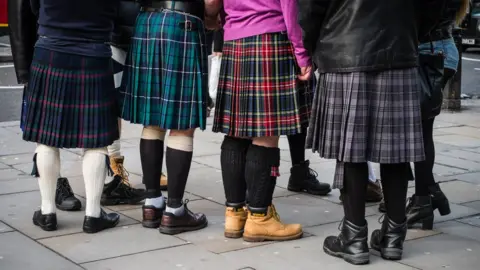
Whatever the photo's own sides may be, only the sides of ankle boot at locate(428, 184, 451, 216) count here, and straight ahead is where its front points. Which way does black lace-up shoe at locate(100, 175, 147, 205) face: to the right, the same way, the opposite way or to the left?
the opposite way

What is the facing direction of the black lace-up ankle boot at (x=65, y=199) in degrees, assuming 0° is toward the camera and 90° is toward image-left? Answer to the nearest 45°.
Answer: approximately 315°

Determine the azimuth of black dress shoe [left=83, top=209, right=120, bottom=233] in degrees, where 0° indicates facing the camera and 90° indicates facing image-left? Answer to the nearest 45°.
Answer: approximately 225°

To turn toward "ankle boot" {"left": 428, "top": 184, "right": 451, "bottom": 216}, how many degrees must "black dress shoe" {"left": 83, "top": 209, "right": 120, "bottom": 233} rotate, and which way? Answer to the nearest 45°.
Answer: approximately 45° to its right

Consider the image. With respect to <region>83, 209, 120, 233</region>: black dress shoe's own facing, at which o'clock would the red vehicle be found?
The red vehicle is roughly at 10 o'clock from the black dress shoe.
